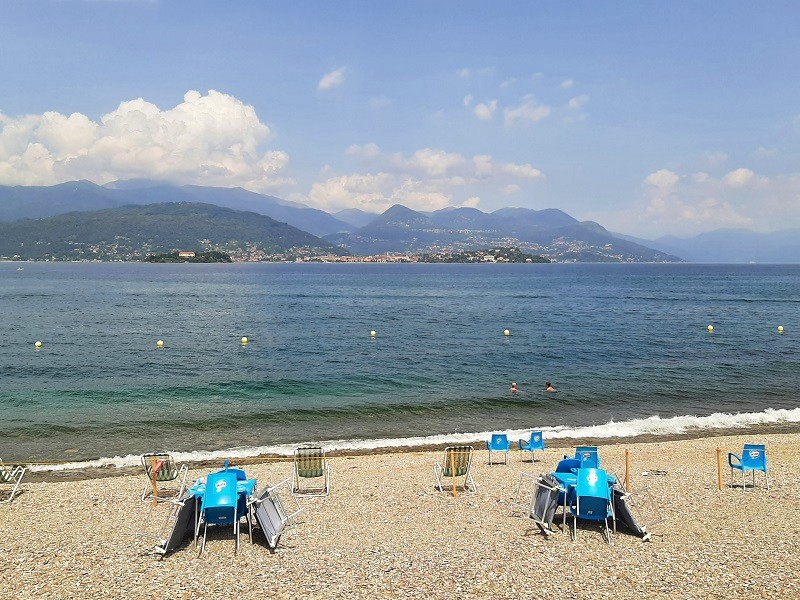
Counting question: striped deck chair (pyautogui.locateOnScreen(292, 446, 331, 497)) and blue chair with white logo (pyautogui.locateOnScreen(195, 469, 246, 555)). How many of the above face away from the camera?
2

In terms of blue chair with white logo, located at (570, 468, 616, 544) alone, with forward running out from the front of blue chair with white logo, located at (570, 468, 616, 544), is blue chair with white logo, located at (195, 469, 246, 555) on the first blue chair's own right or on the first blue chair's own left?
on the first blue chair's own left

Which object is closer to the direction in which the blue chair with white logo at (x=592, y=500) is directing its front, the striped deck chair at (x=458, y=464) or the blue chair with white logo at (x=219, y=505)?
the striped deck chair

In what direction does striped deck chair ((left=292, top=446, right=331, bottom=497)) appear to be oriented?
away from the camera

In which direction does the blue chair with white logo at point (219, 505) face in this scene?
away from the camera

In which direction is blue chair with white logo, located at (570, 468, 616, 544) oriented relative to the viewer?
away from the camera

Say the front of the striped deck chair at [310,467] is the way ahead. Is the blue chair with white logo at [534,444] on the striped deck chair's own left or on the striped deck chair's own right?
on the striped deck chair's own right

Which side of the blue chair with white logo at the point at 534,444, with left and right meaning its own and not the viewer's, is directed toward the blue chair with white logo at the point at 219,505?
left

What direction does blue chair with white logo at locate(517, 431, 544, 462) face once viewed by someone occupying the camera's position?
facing away from the viewer and to the left of the viewer

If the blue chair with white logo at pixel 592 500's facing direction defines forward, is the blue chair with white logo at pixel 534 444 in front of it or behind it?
in front

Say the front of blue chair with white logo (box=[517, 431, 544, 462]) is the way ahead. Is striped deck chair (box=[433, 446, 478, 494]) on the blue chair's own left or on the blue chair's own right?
on the blue chair's own left
